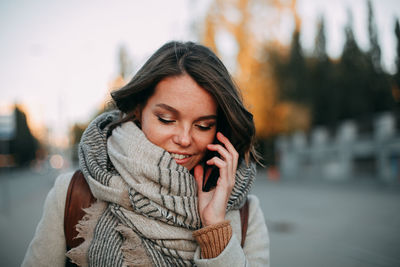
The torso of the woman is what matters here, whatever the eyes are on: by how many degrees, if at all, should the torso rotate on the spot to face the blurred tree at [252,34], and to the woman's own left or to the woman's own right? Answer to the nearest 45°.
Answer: approximately 180°

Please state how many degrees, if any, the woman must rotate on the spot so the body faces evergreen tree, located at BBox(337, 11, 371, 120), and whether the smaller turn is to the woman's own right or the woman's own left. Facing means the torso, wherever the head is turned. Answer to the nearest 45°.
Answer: approximately 135° to the woman's own left

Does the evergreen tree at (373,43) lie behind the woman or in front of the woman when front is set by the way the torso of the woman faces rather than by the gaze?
behind

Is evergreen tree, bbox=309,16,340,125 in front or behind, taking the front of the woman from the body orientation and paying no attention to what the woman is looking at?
behind

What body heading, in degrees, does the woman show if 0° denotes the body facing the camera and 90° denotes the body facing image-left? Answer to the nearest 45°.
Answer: approximately 0°

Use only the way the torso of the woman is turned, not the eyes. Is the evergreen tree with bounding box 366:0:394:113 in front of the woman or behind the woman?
behind

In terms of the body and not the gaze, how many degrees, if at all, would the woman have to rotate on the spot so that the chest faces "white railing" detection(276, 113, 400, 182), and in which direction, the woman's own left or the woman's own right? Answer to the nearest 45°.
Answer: approximately 135° to the woman's own left
